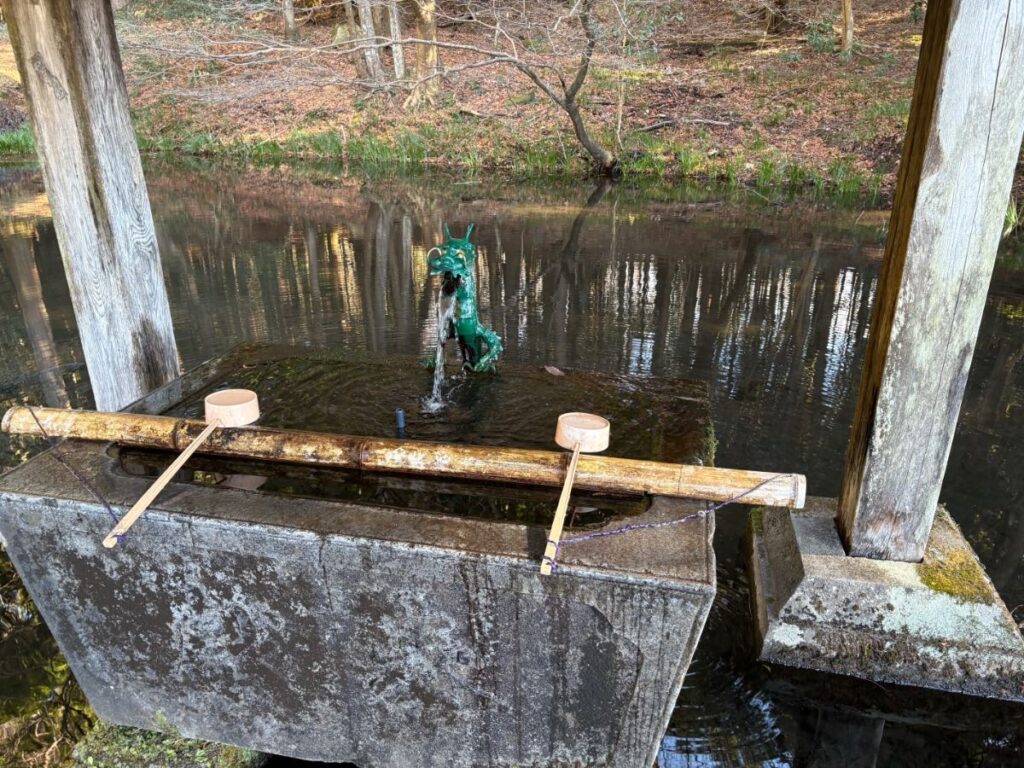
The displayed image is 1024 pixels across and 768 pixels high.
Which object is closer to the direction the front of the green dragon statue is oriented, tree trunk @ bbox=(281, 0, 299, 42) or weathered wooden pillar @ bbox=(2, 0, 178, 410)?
the weathered wooden pillar

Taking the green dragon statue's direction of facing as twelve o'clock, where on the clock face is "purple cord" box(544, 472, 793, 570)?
The purple cord is roughly at 10 o'clock from the green dragon statue.

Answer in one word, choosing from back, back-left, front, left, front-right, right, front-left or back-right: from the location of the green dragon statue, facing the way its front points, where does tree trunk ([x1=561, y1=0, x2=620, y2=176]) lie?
back-right

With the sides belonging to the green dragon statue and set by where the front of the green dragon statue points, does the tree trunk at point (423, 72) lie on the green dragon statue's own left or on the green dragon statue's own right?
on the green dragon statue's own right

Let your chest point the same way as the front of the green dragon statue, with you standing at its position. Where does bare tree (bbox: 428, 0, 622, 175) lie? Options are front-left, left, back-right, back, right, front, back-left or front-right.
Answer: back-right

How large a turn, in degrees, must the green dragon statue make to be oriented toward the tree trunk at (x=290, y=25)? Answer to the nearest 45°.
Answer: approximately 135° to its right

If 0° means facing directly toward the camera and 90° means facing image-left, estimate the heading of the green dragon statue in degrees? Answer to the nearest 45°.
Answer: approximately 45°
